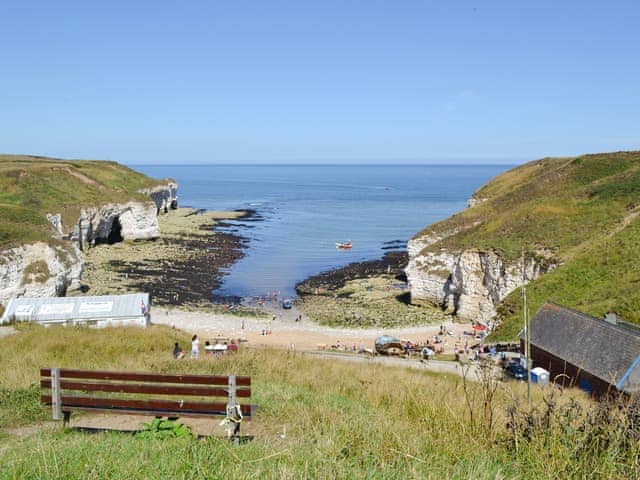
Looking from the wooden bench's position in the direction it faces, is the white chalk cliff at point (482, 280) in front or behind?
in front

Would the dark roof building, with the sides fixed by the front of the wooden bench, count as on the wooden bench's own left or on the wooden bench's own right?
on the wooden bench's own right

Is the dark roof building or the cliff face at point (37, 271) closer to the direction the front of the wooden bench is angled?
the cliff face

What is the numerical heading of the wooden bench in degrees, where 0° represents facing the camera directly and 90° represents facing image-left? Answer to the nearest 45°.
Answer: approximately 180°

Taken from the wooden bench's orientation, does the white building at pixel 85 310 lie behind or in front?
in front

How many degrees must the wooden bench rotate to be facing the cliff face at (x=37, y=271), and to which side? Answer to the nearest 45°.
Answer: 0° — it already faces it

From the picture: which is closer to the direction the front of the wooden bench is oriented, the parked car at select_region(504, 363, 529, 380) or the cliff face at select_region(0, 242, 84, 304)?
the cliff face

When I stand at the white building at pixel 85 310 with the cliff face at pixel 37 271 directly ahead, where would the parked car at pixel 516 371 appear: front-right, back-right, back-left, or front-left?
back-right

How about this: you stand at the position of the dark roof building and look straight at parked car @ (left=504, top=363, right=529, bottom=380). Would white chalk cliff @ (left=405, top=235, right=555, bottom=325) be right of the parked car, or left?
right
